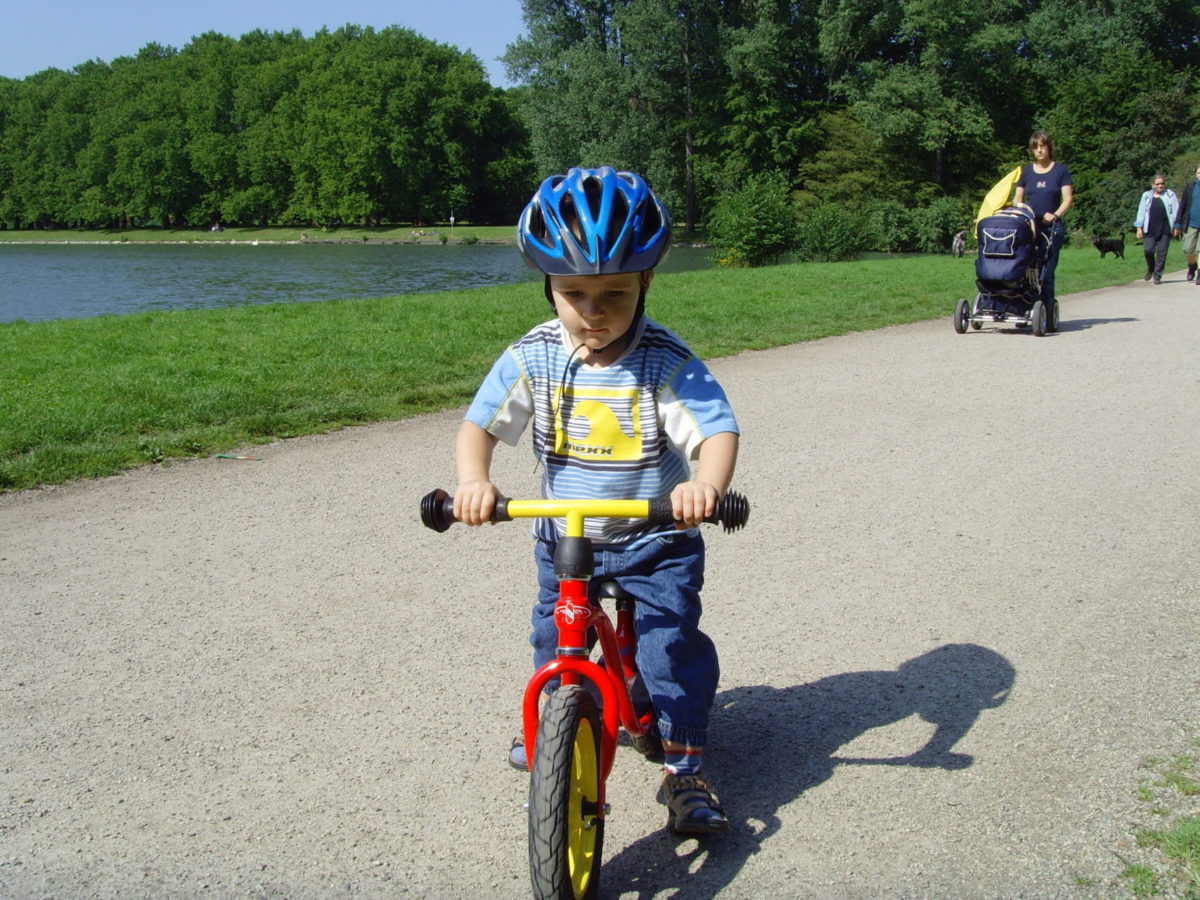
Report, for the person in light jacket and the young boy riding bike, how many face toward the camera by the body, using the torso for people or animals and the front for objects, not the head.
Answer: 2

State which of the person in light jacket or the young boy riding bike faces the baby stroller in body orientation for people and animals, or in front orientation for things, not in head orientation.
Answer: the person in light jacket

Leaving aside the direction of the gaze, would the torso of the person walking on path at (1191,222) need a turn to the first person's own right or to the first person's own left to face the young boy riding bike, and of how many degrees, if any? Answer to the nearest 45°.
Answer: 0° — they already face them

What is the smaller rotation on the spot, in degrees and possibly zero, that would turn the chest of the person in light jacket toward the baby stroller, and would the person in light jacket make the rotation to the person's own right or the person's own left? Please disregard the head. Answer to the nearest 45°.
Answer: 0° — they already face it

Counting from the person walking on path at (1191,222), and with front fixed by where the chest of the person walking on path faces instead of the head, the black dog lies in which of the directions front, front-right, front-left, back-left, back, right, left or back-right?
back

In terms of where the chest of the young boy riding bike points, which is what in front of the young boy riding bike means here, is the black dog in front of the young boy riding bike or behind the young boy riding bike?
behind

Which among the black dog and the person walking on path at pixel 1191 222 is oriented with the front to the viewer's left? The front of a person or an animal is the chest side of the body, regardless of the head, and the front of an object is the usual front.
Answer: the black dog

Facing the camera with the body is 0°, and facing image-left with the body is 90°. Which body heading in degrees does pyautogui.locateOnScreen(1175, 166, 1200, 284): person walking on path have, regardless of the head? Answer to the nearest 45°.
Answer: approximately 0°

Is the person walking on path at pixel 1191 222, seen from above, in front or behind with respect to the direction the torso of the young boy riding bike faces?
behind

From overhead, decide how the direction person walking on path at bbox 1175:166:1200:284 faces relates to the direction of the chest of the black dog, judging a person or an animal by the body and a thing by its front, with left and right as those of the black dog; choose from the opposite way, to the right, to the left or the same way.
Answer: to the left

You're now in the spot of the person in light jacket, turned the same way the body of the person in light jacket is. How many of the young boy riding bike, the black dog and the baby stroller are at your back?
1
